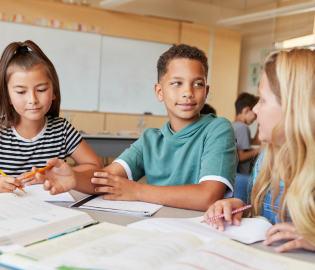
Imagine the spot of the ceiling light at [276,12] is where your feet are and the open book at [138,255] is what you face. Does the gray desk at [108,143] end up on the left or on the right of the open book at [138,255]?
right

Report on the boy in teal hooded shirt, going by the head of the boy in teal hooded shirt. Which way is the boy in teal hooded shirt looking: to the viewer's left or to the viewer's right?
to the viewer's right

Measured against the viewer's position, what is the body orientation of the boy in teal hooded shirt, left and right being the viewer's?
facing the viewer and to the left of the viewer

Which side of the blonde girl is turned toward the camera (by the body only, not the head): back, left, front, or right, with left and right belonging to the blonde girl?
left

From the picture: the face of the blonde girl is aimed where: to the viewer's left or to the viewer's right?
to the viewer's left
